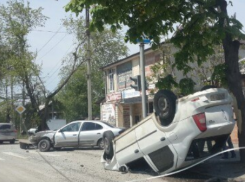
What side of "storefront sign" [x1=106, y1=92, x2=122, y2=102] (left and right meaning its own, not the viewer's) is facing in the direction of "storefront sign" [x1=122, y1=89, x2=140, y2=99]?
left

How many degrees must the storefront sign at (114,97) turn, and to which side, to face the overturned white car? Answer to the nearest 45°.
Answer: approximately 45° to its left

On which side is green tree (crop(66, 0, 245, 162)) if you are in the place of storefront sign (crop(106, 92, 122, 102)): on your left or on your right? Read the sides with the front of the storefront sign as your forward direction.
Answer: on your left

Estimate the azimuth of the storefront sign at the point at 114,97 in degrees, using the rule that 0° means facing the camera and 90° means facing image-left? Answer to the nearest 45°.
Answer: approximately 45°

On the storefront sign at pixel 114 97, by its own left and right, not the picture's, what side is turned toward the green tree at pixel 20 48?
right
